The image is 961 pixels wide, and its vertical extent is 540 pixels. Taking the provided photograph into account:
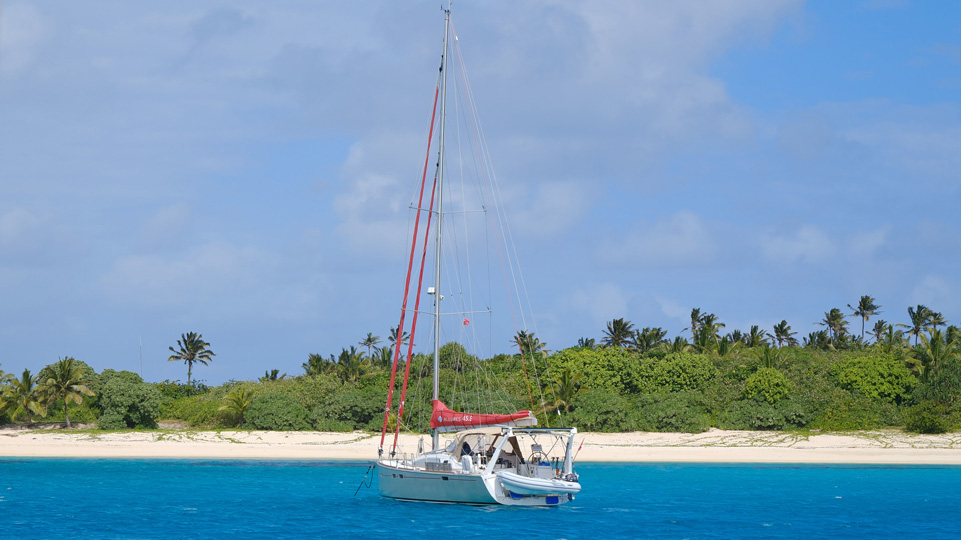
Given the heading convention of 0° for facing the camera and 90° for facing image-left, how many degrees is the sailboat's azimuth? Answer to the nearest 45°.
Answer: approximately 135°
